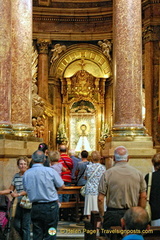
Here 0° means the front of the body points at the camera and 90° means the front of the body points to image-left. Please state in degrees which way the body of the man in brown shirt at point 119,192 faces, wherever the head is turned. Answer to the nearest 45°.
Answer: approximately 180°

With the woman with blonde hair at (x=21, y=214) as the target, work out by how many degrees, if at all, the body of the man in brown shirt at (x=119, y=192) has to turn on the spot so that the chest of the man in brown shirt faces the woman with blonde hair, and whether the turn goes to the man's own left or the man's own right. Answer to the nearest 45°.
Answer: approximately 45° to the man's own left

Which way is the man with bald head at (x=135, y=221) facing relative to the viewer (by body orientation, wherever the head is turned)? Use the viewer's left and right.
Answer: facing away from the viewer

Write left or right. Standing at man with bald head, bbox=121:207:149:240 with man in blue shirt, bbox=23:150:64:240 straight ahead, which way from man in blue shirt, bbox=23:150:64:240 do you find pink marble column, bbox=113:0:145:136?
right

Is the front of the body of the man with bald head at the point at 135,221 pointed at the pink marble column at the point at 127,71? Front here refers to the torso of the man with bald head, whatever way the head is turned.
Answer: yes

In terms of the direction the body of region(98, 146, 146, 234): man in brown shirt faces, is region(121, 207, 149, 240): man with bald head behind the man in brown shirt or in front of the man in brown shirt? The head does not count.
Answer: behind

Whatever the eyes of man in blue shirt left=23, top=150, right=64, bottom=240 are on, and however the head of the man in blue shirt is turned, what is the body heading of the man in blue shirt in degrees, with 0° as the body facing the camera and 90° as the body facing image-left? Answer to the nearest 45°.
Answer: approximately 180°

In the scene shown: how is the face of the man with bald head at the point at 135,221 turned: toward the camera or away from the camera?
away from the camera
